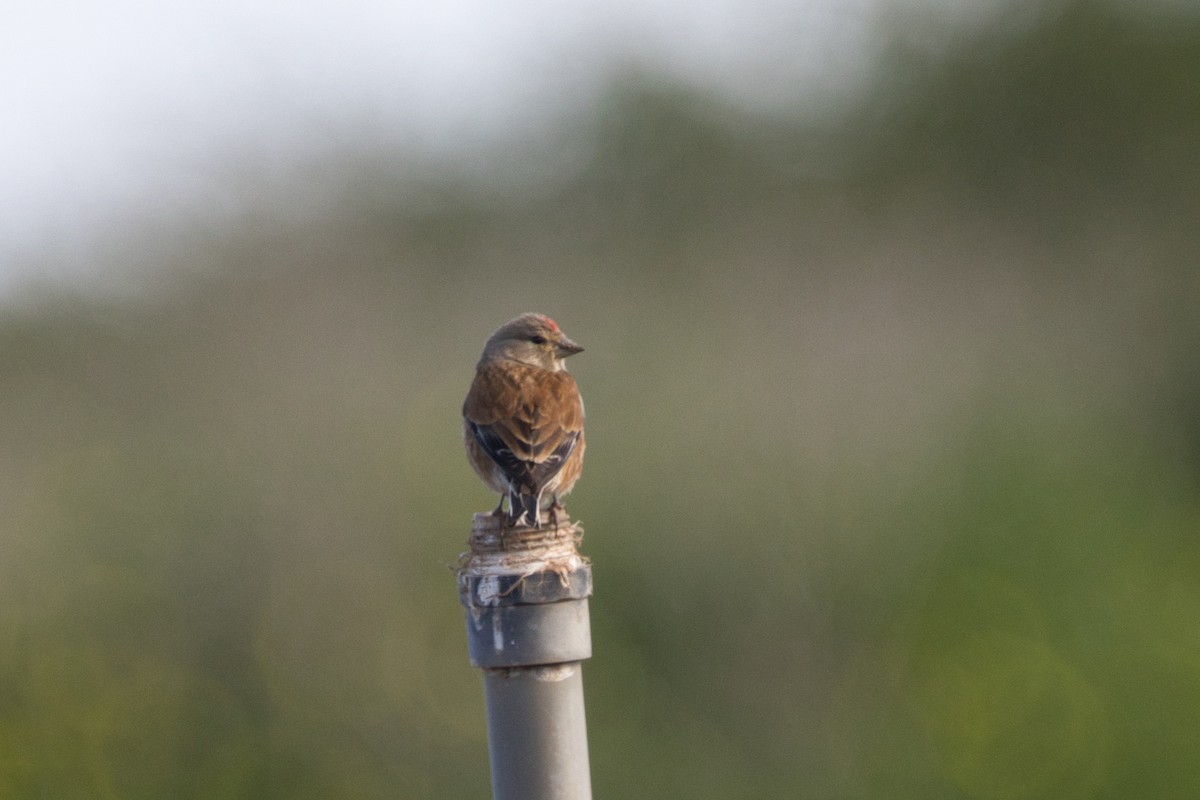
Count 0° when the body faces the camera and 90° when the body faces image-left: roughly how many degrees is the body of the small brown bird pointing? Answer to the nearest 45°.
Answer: approximately 180°
